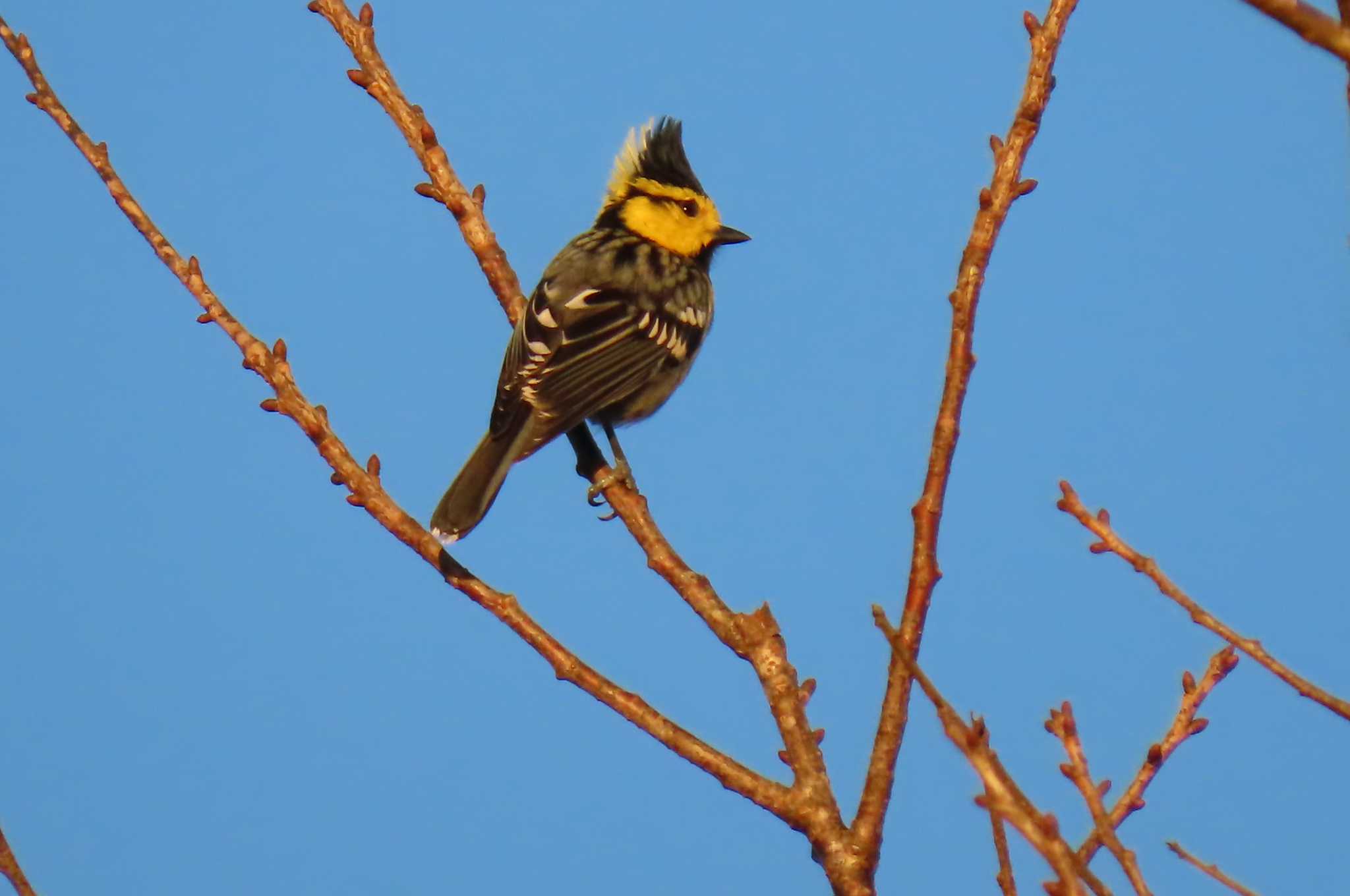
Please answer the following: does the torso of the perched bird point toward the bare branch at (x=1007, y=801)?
no

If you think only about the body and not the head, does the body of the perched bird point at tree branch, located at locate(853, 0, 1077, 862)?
no

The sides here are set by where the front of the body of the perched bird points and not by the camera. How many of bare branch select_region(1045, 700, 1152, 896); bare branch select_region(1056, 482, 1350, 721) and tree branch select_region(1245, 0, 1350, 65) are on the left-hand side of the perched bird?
0

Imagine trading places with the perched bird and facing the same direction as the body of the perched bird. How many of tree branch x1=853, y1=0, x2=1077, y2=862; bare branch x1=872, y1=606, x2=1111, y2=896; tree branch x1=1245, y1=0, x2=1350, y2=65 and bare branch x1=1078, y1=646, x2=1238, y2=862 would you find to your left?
0

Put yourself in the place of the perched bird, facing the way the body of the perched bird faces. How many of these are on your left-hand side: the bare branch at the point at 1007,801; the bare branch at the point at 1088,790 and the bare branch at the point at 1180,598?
0

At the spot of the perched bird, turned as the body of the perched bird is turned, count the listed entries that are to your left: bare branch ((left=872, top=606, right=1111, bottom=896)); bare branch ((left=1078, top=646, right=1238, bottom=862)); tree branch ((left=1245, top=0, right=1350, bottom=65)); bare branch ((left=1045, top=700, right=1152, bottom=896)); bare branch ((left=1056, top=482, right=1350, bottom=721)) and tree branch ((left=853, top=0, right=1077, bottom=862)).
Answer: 0

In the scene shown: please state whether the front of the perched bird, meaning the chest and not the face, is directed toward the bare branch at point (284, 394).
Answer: no

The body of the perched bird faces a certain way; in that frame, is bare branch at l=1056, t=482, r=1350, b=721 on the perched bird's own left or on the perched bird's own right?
on the perched bird's own right

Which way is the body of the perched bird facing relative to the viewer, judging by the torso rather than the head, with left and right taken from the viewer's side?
facing away from the viewer and to the right of the viewer
